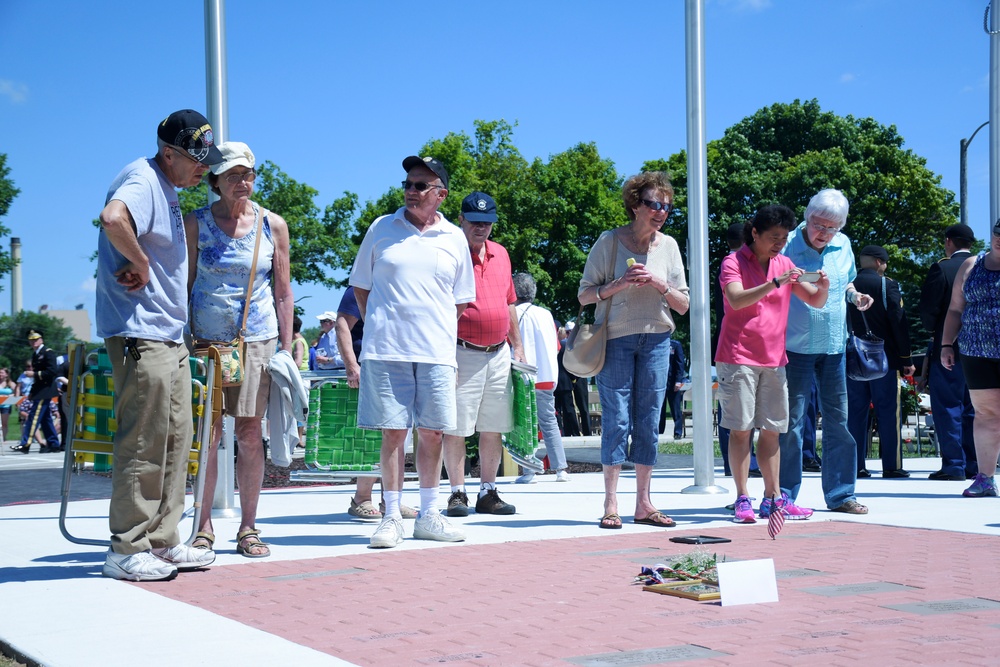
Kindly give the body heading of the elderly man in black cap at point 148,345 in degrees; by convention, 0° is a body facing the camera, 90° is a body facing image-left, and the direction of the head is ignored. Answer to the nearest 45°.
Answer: approximately 270°

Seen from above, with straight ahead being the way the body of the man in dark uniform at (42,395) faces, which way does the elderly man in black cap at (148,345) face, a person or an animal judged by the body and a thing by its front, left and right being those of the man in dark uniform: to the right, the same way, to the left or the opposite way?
the opposite way

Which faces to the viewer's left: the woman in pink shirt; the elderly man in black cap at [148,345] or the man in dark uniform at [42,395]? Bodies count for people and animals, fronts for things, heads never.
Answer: the man in dark uniform

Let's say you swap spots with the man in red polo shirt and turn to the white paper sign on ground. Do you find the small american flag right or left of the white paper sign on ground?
left

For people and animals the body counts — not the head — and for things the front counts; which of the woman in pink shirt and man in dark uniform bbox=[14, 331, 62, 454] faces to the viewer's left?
the man in dark uniform

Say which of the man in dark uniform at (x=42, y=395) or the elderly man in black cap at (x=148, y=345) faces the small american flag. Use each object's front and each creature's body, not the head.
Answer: the elderly man in black cap

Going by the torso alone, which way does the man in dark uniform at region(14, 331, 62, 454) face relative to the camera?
to the viewer's left

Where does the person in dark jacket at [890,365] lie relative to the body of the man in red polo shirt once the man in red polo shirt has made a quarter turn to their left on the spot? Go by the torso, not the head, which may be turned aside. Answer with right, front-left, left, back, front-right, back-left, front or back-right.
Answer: front-left
